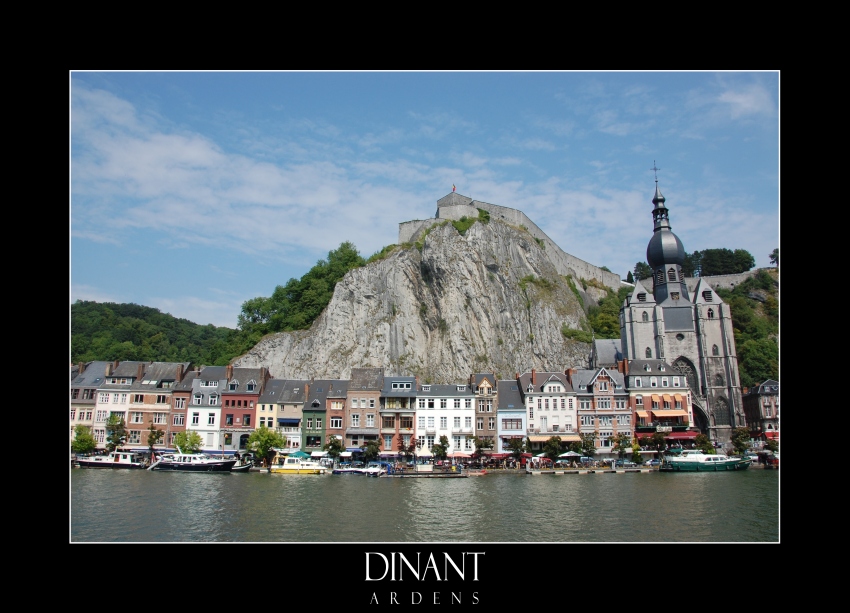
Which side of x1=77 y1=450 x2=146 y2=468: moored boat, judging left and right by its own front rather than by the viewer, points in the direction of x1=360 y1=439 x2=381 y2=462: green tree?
back

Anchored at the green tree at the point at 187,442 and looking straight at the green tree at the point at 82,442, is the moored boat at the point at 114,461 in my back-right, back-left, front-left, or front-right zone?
front-left

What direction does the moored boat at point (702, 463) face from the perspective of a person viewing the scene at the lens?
facing to the right of the viewer

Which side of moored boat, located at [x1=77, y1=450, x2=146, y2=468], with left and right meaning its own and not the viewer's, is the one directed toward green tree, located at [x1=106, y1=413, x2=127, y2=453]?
right

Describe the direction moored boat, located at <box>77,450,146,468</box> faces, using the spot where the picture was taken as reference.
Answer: facing to the left of the viewer

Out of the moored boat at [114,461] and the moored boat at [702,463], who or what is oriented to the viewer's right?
the moored boat at [702,463]
